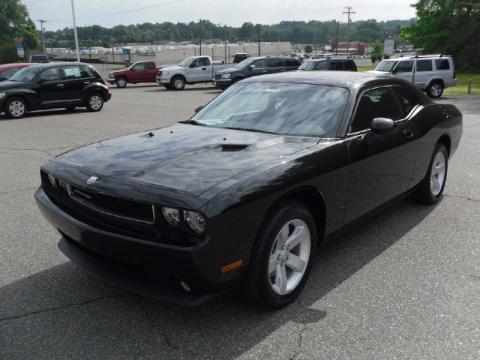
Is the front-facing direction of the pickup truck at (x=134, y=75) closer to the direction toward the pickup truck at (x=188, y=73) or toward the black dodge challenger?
the black dodge challenger

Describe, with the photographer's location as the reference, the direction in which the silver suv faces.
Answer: facing the viewer and to the left of the viewer

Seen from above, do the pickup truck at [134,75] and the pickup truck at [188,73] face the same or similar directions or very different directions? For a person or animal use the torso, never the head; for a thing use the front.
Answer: same or similar directions

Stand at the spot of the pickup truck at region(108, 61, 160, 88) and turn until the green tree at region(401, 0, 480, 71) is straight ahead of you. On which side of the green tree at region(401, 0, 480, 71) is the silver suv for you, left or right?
right

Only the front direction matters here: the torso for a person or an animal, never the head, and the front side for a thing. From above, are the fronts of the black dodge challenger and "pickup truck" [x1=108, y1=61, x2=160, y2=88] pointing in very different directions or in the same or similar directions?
same or similar directions

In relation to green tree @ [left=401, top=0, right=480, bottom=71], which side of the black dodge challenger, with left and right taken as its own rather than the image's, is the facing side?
back

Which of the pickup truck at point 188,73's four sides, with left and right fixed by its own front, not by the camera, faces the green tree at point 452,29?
back

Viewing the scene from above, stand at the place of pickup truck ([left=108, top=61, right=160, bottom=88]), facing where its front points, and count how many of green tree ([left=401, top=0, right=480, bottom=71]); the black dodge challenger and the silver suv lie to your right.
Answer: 0

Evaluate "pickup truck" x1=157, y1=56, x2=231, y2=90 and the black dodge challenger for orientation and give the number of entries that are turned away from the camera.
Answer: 0

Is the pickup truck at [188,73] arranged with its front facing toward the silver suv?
no

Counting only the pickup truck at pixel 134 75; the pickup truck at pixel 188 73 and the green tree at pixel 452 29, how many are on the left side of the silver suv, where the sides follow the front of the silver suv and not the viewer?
0

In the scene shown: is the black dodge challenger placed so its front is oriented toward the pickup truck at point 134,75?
no

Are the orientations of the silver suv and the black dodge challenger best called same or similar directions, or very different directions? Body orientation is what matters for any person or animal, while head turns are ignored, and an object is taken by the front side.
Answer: same or similar directions

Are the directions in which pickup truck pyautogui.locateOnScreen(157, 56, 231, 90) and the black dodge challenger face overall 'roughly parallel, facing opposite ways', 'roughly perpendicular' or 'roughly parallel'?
roughly parallel

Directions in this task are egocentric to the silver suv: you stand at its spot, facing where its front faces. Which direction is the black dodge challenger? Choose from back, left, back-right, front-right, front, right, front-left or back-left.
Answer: front-left

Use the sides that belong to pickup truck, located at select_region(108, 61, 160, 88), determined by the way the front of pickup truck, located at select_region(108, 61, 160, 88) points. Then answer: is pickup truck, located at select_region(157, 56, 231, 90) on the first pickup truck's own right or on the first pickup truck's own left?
on the first pickup truck's own left

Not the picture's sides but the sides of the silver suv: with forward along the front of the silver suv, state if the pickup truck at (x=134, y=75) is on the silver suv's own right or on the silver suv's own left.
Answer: on the silver suv's own right

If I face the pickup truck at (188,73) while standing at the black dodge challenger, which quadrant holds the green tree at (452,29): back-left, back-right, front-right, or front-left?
front-right

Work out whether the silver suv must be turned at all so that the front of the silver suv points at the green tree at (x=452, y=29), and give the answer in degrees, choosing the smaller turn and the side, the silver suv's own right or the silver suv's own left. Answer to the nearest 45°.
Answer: approximately 135° to the silver suv's own right
